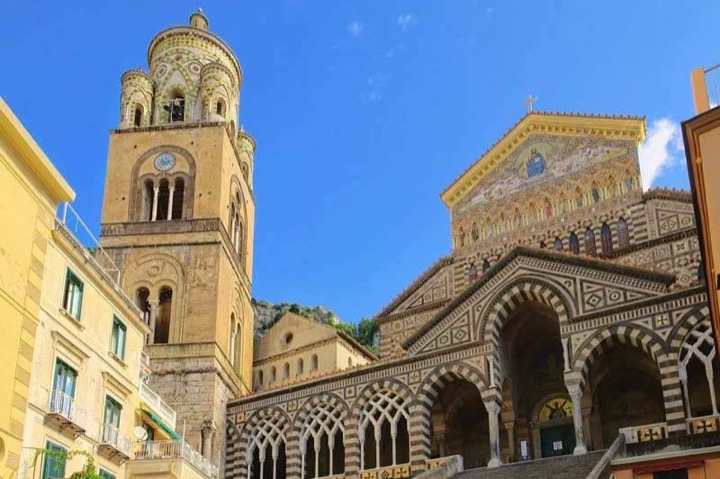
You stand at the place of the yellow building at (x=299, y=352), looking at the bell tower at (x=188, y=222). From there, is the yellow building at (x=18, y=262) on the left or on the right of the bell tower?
left

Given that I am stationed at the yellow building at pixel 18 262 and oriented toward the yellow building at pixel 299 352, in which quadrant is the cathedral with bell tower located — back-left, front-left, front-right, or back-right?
front-right

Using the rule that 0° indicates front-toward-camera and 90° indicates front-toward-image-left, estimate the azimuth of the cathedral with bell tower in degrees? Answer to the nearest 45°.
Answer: approximately 45°

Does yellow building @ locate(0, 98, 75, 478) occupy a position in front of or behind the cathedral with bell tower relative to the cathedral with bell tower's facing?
in front
